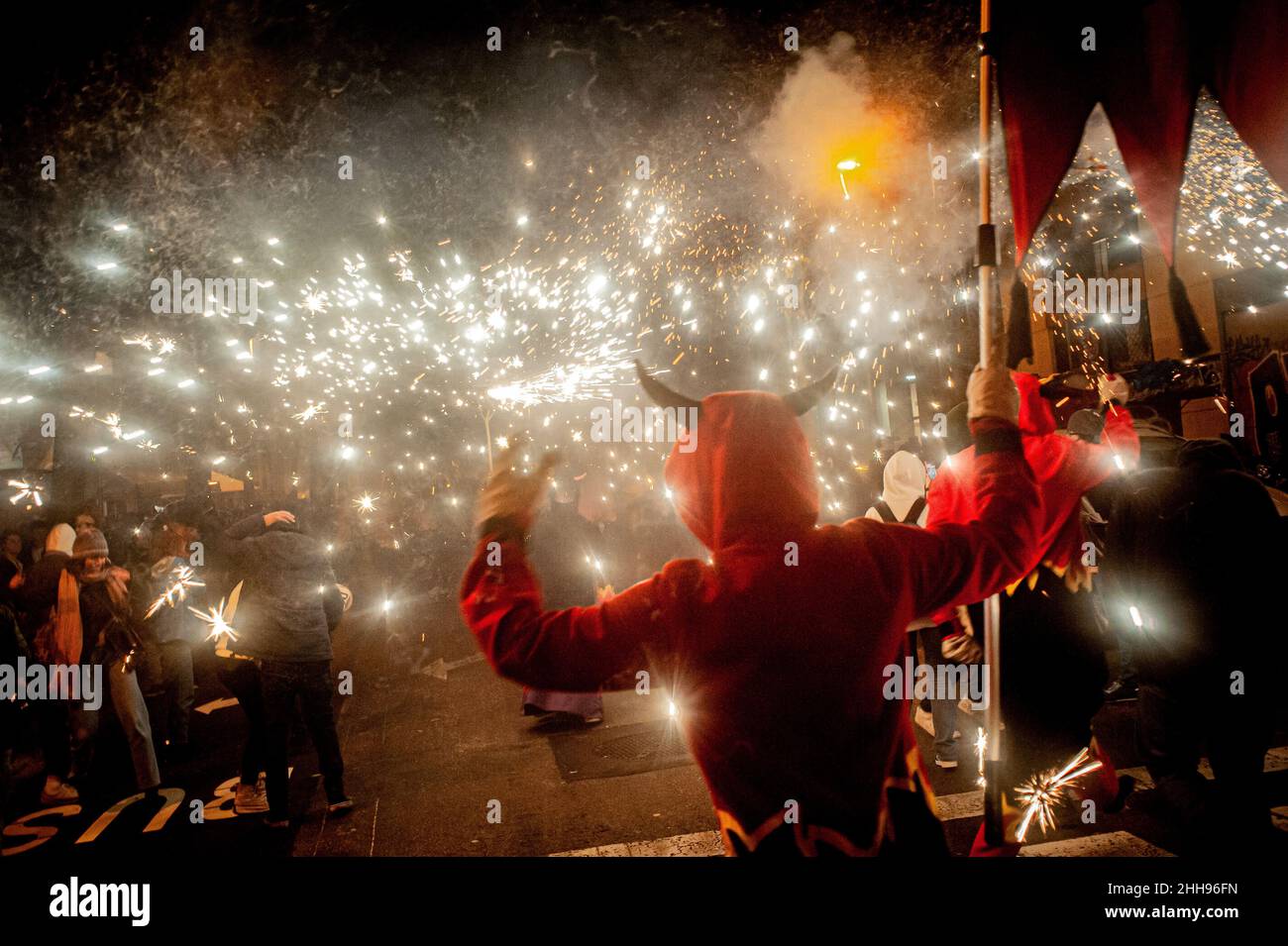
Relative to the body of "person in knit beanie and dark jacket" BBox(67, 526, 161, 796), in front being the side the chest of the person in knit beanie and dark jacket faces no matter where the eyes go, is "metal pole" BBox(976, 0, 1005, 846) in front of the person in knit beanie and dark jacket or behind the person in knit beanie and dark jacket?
in front

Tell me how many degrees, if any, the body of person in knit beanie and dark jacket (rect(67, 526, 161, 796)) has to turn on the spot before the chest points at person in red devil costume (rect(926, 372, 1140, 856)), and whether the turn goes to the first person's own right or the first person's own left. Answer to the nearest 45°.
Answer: approximately 45° to the first person's own left

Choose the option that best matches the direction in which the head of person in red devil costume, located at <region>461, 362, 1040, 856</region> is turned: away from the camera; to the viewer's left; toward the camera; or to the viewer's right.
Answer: away from the camera

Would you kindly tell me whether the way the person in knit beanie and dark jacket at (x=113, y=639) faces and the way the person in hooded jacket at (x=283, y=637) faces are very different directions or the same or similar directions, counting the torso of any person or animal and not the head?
very different directions

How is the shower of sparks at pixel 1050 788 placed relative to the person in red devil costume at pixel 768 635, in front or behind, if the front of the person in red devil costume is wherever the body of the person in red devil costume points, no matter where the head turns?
in front

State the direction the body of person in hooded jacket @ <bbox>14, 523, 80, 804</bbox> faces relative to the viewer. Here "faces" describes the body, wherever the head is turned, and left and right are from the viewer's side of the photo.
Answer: facing to the right of the viewer

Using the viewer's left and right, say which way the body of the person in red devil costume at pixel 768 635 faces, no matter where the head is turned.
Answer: facing away from the viewer

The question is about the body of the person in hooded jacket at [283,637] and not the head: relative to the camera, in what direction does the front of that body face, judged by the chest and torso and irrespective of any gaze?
away from the camera

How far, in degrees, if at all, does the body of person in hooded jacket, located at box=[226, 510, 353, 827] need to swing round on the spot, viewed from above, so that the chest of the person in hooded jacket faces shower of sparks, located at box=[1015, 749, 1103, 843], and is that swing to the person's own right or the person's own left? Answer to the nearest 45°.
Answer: approximately 135° to the person's own right
